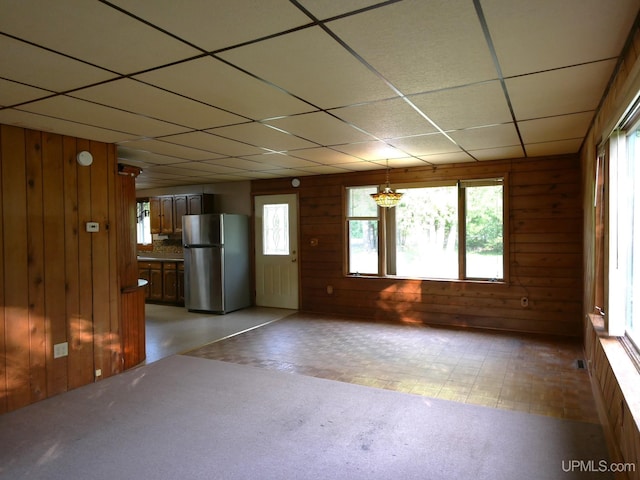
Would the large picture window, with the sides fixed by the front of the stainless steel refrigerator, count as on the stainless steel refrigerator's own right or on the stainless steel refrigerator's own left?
on the stainless steel refrigerator's own left

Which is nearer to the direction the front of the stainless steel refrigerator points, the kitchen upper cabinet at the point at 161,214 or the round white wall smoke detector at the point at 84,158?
the round white wall smoke detector

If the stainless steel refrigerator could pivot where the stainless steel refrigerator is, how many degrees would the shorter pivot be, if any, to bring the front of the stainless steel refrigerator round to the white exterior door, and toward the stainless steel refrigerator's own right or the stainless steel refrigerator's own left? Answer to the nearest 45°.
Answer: approximately 135° to the stainless steel refrigerator's own left

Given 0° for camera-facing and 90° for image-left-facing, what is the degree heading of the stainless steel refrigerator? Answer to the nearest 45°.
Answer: approximately 45°

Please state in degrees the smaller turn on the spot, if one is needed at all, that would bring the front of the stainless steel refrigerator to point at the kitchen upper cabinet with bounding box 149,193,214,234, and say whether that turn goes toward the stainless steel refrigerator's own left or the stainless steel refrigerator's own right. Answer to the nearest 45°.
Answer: approximately 90° to the stainless steel refrigerator's own right

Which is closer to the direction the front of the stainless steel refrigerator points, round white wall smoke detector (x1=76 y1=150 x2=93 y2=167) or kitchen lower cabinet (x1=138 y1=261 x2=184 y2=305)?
the round white wall smoke detector

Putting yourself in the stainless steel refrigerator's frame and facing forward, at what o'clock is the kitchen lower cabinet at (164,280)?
The kitchen lower cabinet is roughly at 3 o'clock from the stainless steel refrigerator.

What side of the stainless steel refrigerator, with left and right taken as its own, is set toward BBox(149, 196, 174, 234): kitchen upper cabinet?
right

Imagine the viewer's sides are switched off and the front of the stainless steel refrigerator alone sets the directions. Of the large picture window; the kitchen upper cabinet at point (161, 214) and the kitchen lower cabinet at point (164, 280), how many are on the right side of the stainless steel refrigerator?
2

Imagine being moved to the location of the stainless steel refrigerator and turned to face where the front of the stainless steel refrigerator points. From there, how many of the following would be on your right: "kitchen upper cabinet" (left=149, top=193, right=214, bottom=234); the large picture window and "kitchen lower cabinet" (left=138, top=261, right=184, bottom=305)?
2
